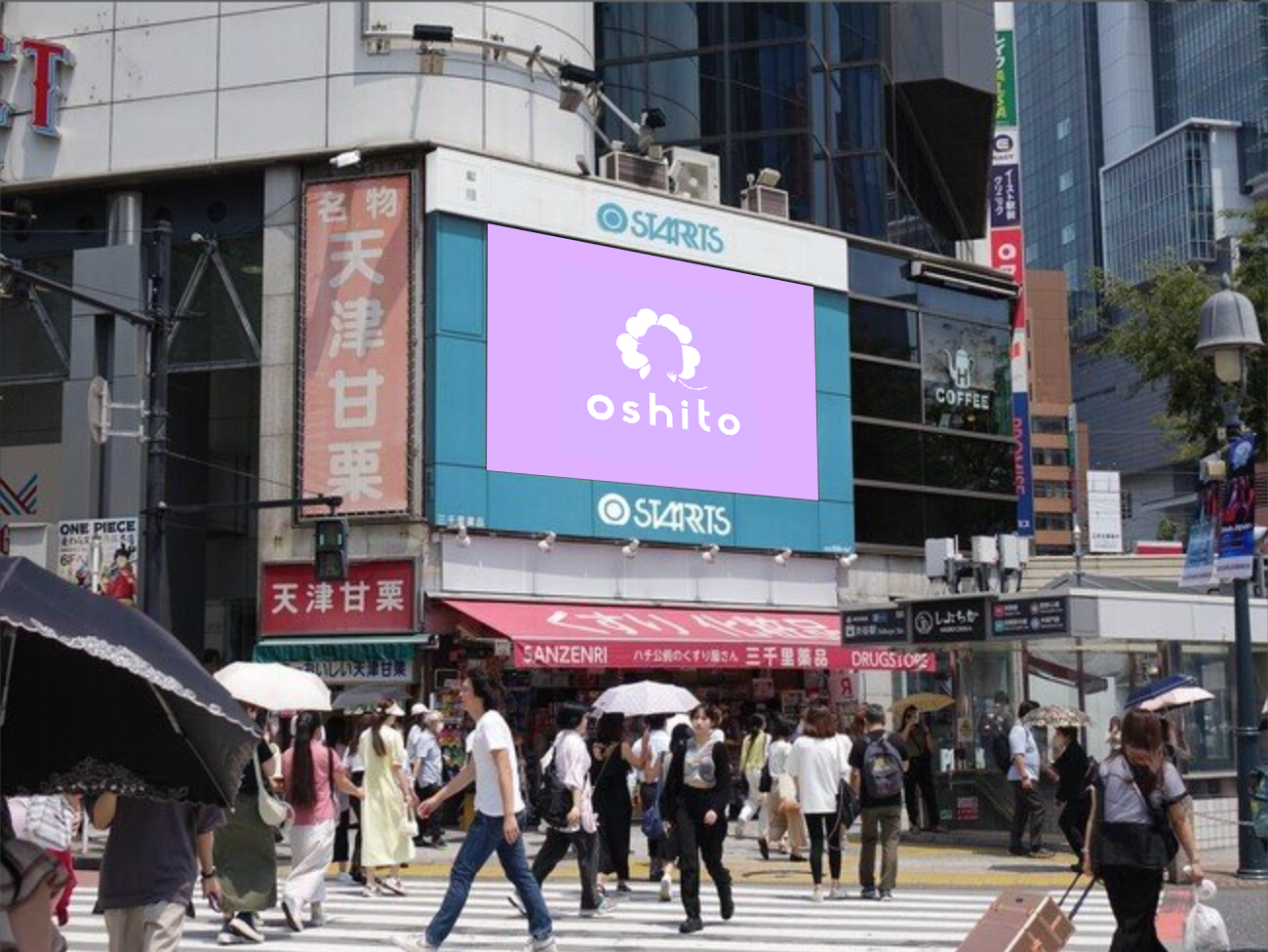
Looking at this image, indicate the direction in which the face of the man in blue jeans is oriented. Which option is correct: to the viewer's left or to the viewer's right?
to the viewer's left

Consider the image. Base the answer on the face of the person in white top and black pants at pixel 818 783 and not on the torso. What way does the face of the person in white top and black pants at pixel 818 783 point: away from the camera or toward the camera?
away from the camera

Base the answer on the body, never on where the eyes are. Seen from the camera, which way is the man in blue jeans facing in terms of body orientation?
to the viewer's left

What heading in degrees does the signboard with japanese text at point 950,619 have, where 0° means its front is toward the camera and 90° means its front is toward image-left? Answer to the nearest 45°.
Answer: approximately 45°

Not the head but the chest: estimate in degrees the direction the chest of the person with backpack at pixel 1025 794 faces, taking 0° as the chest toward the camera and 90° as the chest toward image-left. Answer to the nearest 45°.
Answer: approximately 270°

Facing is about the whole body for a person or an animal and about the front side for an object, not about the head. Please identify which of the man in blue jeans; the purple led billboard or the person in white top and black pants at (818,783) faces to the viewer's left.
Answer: the man in blue jeans

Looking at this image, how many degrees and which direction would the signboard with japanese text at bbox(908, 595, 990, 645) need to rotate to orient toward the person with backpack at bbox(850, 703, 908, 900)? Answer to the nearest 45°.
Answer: approximately 45° to its left

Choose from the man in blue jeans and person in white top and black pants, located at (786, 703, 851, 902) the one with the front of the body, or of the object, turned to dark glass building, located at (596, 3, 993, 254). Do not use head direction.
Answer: the person in white top and black pants

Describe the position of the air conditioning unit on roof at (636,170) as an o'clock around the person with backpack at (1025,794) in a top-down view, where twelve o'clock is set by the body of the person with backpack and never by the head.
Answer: The air conditioning unit on roof is roughly at 8 o'clock from the person with backpack.

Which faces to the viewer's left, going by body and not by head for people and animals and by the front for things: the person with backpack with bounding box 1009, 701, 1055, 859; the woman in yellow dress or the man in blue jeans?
the man in blue jeans

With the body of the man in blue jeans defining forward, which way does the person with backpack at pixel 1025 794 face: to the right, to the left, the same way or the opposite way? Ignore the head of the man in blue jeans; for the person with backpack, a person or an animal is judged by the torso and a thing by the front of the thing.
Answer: the opposite way

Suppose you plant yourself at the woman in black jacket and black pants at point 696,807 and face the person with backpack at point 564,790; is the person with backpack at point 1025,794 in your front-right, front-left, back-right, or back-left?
back-right

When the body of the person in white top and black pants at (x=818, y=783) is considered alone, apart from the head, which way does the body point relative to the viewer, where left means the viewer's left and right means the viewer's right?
facing away from the viewer
